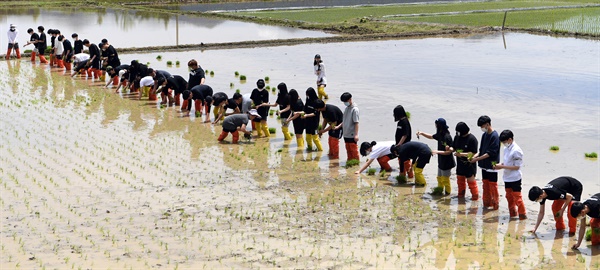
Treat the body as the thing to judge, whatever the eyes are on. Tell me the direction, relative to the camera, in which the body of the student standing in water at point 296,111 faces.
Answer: to the viewer's left

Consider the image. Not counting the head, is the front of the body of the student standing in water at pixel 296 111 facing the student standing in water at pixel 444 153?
no

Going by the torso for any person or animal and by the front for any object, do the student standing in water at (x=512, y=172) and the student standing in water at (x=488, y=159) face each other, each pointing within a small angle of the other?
no

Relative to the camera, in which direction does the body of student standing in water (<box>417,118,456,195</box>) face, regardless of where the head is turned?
to the viewer's left

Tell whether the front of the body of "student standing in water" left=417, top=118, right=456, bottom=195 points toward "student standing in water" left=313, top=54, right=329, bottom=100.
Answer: no

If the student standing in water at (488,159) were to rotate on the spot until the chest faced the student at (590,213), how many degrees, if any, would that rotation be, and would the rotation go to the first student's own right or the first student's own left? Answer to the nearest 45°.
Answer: approximately 90° to the first student's own left

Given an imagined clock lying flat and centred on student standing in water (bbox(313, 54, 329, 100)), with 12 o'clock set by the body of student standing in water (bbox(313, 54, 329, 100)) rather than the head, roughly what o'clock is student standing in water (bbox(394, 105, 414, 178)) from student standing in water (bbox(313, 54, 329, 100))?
student standing in water (bbox(394, 105, 414, 178)) is roughly at 10 o'clock from student standing in water (bbox(313, 54, 329, 100)).

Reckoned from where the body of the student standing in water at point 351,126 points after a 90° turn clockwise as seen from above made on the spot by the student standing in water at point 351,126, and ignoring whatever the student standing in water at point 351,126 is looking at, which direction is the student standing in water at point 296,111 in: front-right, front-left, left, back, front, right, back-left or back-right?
front

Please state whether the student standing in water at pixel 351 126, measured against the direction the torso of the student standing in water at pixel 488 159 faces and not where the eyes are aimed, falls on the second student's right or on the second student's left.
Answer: on the second student's right

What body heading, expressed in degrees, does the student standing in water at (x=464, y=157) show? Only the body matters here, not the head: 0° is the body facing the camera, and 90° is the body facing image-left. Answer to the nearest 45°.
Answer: approximately 45°

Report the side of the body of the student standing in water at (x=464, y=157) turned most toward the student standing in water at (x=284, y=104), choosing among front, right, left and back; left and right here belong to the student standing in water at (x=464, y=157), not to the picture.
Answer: right

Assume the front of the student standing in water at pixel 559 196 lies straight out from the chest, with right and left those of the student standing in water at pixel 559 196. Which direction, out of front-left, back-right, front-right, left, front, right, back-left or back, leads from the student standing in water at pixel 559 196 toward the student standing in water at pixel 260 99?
right

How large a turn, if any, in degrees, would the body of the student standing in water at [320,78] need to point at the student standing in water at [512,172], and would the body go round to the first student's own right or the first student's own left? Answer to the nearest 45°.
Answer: approximately 45° to the first student's own left

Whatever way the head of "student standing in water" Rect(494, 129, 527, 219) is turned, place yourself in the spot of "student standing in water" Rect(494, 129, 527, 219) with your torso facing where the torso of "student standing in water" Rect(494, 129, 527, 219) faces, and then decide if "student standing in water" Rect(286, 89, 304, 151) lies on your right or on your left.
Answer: on your right

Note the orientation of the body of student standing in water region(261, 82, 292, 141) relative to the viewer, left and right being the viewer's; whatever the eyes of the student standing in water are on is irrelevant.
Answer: facing the viewer and to the left of the viewer

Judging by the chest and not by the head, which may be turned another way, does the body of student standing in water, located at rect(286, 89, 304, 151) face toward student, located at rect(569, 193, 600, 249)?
no
